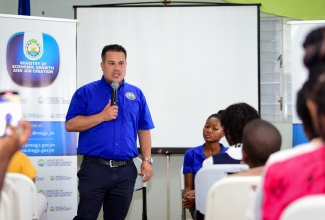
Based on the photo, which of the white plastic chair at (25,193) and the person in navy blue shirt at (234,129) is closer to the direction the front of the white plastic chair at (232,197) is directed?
the person in navy blue shirt

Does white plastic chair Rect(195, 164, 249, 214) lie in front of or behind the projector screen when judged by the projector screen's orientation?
in front

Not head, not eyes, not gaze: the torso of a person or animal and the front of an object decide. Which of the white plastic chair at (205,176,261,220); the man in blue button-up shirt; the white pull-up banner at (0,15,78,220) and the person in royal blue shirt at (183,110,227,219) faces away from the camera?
the white plastic chair

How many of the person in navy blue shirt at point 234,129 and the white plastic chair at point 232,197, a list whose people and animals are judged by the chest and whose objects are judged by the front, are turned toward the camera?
0

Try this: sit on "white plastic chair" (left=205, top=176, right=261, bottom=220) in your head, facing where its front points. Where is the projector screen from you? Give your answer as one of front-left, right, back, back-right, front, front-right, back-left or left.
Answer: front

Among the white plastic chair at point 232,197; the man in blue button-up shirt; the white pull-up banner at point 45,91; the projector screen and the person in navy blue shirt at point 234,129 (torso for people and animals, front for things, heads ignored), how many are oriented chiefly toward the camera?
3

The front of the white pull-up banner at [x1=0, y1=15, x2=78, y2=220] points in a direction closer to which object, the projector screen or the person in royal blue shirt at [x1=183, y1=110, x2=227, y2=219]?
the person in royal blue shirt

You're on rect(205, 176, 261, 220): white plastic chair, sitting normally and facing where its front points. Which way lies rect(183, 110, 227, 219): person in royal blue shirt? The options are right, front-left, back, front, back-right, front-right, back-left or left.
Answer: front

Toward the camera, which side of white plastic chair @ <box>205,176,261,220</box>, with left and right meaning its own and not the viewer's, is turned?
back

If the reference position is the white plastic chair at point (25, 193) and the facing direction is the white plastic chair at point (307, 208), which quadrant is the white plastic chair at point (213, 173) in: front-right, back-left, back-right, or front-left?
front-left

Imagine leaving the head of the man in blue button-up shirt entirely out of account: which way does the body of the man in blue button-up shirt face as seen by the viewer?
toward the camera

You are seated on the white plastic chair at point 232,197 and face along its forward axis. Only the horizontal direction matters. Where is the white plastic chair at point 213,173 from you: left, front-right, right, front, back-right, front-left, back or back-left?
front

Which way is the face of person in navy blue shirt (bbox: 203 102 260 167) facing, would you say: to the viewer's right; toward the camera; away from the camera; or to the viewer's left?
away from the camera

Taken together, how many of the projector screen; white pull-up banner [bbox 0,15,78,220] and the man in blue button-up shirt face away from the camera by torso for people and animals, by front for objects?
0

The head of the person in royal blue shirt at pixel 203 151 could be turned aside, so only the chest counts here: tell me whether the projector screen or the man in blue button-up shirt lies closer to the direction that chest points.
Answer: the man in blue button-up shirt

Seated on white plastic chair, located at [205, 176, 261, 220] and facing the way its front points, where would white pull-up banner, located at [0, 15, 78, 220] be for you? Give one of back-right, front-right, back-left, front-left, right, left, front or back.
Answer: front-left

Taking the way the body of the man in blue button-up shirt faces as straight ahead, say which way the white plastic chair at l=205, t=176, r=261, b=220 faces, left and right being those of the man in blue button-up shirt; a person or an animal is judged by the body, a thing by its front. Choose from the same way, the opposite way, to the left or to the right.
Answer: the opposite way

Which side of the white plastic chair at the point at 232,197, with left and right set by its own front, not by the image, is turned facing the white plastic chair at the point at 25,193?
left

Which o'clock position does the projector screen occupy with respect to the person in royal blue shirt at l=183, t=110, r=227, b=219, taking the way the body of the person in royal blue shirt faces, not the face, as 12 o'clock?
The projector screen is roughly at 4 o'clock from the person in royal blue shirt.

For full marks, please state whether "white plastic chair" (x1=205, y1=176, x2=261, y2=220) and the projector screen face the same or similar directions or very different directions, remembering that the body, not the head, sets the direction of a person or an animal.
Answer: very different directions

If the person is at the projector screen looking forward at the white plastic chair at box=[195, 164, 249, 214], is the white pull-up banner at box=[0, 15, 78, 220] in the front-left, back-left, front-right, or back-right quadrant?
front-right
